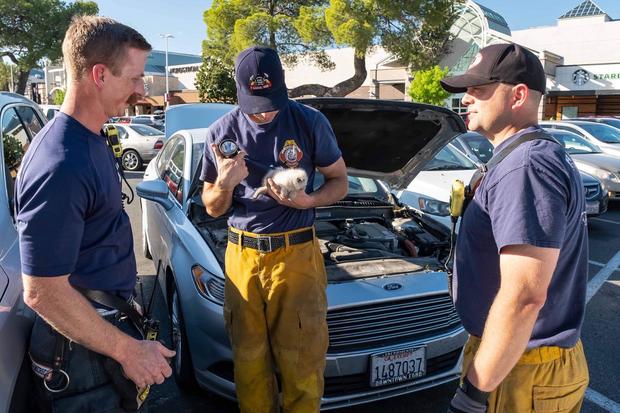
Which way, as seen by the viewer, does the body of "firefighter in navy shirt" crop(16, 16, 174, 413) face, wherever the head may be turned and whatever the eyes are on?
to the viewer's right

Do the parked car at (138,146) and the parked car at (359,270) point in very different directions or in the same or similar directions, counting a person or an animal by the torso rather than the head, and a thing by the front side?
very different directions

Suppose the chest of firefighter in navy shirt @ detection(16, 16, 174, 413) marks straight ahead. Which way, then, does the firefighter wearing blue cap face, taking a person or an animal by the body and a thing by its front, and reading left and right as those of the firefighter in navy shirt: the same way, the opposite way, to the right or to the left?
to the right

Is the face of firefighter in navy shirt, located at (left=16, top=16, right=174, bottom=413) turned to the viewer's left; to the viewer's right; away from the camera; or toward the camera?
to the viewer's right

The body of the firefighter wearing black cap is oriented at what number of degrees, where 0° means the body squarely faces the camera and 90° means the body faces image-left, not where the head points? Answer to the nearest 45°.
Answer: approximately 90°

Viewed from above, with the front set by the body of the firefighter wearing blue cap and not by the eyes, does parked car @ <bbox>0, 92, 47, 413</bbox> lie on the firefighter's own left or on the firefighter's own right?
on the firefighter's own right

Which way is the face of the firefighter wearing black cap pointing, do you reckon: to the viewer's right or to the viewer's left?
to the viewer's left

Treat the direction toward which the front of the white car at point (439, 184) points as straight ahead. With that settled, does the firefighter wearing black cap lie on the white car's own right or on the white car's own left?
on the white car's own left

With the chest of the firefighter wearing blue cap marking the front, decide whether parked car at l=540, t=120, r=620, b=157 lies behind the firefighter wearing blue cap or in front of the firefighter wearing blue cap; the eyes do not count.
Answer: behind

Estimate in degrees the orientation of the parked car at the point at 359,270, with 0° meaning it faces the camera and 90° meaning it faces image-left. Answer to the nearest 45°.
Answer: approximately 315°

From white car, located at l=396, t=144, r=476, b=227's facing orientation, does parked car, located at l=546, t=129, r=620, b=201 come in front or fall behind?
behind
